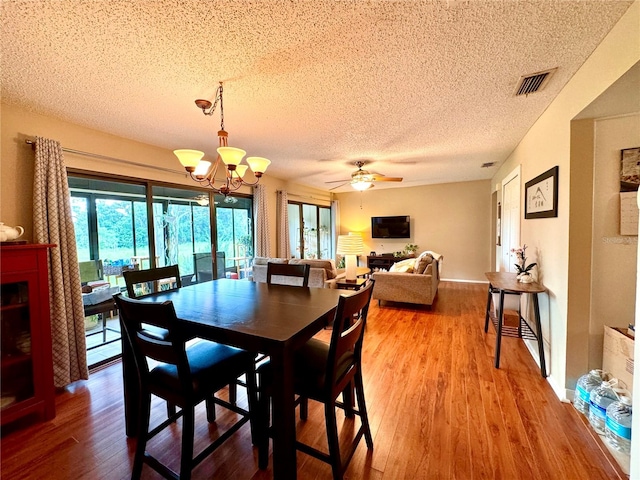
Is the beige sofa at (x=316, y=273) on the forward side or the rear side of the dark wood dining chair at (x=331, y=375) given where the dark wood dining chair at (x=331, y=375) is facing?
on the forward side

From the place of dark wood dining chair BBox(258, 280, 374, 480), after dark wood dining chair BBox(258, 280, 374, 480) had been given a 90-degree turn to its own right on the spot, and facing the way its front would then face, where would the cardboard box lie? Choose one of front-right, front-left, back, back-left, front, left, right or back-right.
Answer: front-right

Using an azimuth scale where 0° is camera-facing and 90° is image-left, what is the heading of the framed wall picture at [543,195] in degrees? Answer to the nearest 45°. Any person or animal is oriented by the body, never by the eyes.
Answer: approximately 45°

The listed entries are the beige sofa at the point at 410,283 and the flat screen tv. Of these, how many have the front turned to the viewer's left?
1

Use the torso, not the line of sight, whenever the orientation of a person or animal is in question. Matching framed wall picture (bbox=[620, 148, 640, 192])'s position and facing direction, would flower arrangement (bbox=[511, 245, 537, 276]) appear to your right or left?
on your right

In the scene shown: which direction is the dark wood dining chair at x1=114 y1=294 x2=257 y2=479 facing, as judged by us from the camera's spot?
facing away from the viewer and to the right of the viewer

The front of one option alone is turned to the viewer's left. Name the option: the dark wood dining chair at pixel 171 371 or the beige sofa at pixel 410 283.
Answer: the beige sofa

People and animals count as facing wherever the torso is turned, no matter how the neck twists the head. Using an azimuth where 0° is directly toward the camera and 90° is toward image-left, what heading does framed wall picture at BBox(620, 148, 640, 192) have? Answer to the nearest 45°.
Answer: approximately 45°

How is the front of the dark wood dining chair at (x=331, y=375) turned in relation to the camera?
facing away from the viewer and to the left of the viewer
